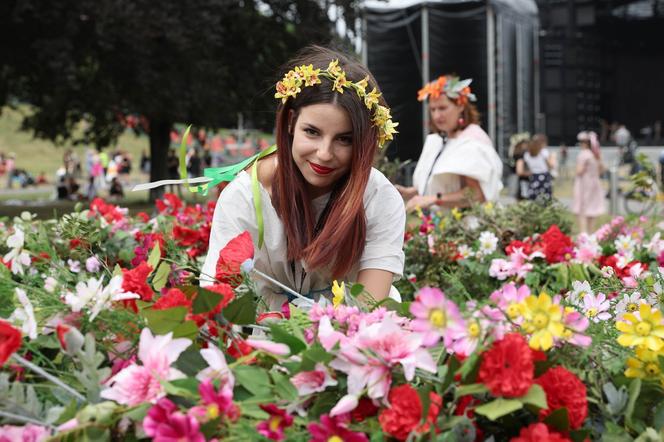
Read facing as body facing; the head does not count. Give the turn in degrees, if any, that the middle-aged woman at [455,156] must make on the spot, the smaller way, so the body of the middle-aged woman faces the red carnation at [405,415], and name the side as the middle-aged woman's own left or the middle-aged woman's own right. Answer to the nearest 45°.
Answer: approximately 45° to the middle-aged woman's own left

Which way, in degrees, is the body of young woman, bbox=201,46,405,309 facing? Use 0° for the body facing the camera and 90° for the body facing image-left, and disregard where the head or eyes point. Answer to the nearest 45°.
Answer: approximately 0°

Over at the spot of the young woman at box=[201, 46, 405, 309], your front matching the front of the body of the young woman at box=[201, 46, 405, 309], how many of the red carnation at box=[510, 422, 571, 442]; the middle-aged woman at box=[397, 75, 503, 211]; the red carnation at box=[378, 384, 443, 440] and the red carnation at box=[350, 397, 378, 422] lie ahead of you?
3

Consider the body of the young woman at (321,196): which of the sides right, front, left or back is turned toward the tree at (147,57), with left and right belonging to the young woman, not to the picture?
back

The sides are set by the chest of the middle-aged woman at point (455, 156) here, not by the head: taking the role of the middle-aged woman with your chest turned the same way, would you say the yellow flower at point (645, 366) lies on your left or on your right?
on your left

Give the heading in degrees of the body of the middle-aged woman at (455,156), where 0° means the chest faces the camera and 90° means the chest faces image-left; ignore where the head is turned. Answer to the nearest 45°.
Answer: approximately 45°
